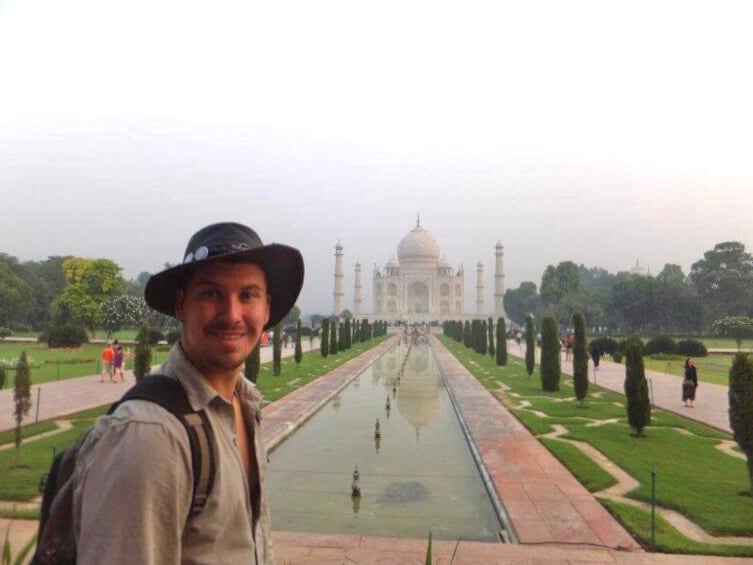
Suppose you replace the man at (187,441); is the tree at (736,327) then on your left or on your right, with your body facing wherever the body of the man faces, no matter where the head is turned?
on your left

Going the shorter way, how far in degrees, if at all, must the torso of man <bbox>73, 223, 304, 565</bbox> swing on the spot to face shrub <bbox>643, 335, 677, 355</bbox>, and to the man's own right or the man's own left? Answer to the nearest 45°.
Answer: approximately 90° to the man's own left

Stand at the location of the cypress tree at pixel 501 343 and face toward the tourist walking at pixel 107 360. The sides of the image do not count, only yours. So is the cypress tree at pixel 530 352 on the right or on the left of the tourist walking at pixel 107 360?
left

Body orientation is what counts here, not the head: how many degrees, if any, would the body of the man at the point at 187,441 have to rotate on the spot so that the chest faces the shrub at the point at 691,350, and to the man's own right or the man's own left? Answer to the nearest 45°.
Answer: approximately 90° to the man's own left

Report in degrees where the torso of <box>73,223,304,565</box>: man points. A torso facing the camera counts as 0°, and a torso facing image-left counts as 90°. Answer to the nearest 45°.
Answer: approximately 315°

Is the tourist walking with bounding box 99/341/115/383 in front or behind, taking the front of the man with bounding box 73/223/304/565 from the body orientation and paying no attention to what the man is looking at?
behind

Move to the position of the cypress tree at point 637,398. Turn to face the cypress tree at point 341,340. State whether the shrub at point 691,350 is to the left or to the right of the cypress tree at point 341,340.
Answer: right

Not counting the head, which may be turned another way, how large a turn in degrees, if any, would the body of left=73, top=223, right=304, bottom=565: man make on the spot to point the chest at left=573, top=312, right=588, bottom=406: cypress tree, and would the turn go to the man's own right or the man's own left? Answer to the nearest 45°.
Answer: approximately 90° to the man's own left

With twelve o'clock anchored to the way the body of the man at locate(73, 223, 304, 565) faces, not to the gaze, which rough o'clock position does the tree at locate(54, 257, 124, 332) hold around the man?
The tree is roughly at 7 o'clock from the man.

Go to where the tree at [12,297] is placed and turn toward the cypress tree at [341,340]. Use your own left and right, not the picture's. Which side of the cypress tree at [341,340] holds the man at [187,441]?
right

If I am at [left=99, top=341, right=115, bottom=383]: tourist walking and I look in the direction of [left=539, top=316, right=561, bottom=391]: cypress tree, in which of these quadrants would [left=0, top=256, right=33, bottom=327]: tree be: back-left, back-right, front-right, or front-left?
back-left
